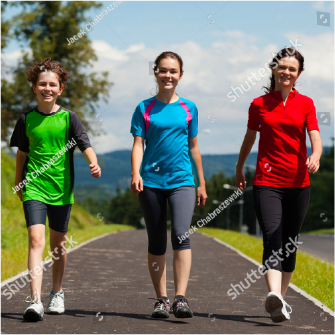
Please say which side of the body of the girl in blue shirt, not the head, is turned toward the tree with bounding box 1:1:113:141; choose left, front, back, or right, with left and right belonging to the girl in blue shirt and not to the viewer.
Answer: back

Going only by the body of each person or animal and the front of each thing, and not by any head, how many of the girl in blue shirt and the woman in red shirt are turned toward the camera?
2

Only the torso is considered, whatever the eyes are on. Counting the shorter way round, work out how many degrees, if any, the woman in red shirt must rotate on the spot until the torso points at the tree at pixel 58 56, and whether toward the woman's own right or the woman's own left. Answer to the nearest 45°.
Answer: approximately 135° to the woman's own right

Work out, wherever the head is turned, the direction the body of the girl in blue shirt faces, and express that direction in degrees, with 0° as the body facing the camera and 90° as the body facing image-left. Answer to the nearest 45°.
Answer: approximately 0°

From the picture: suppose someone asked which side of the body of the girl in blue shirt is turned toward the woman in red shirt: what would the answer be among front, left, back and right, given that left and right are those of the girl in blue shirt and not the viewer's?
left

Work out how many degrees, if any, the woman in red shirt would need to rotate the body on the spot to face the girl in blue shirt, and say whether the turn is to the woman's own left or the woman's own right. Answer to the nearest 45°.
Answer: approximately 90° to the woman's own right
